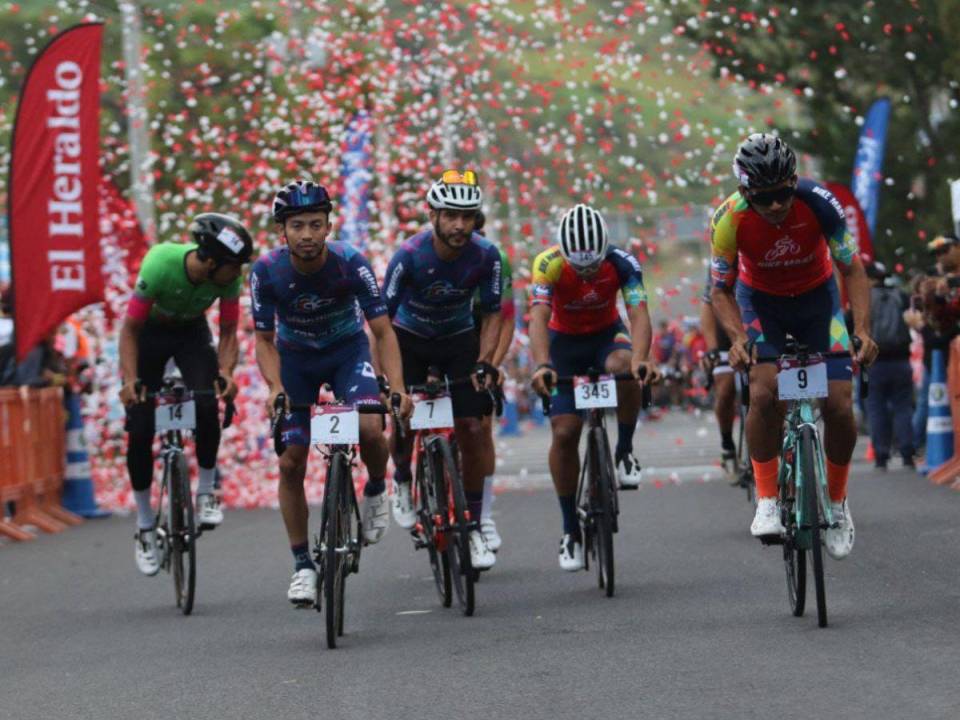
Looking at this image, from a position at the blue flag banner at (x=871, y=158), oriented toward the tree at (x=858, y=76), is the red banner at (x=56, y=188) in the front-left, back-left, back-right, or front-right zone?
back-left

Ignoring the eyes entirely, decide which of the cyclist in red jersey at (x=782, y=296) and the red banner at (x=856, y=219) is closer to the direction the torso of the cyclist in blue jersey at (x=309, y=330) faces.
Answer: the cyclist in red jersey

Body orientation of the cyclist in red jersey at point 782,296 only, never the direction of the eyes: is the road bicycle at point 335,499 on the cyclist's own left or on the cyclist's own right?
on the cyclist's own right

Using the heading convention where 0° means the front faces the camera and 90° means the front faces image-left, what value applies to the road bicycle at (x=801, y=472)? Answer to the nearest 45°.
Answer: approximately 0°

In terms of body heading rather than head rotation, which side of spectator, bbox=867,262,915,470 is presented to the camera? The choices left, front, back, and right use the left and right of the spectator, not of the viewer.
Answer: back

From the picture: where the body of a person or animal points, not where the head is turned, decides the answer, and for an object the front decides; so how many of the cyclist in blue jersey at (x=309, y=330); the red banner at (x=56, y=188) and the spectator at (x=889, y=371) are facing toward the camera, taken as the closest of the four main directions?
2

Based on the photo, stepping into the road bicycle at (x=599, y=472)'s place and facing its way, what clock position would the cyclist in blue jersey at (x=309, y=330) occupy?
The cyclist in blue jersey is roughly at 2 o'clock from the road bicycle.

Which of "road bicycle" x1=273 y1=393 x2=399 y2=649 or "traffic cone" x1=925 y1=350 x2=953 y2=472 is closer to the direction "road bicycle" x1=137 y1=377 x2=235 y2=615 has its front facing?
the road bicycle

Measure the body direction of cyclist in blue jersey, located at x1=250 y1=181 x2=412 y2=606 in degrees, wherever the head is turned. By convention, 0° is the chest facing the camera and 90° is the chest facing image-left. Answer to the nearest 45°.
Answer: approximately 0°

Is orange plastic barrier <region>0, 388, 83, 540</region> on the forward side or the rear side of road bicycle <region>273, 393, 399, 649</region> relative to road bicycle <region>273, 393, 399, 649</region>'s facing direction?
on the rear side

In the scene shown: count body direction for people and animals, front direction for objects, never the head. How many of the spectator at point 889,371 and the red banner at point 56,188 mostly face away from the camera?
1
